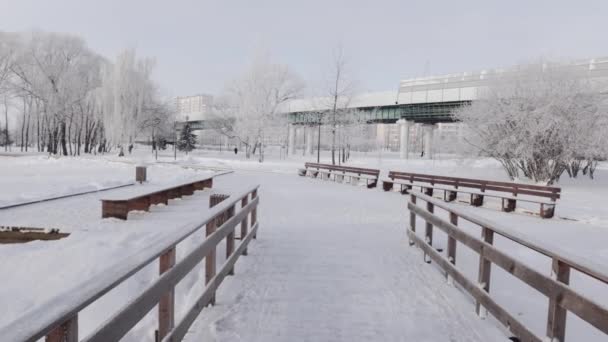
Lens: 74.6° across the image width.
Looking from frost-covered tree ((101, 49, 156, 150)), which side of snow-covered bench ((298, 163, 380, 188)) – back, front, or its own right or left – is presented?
right

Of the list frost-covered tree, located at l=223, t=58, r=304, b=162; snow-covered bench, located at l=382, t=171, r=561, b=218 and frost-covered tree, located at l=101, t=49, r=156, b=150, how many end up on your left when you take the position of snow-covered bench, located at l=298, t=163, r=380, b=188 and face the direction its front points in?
1

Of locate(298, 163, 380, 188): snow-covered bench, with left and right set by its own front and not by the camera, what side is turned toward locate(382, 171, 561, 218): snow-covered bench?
left

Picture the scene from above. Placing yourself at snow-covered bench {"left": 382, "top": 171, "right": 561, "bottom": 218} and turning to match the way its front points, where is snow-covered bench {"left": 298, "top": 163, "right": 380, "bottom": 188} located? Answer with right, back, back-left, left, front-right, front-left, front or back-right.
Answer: right

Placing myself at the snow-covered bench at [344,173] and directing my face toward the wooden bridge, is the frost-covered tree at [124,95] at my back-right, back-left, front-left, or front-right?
back-right

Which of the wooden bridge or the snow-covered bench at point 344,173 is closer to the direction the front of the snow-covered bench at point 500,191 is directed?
the wooden bridge

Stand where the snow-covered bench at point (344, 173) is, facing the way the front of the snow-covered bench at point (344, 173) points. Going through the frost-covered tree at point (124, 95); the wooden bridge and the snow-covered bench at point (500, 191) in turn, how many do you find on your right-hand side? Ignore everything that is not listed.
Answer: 1

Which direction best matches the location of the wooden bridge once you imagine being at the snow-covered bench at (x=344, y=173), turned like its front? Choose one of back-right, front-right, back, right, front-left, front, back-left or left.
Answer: front-left

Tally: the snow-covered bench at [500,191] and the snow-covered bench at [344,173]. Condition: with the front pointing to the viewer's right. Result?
0

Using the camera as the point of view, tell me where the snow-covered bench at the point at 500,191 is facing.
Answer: facing the viewer and to the left of the viewer

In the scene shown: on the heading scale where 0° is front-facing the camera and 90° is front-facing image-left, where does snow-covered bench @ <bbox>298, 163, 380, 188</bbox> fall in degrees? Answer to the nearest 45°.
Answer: approximately 45°

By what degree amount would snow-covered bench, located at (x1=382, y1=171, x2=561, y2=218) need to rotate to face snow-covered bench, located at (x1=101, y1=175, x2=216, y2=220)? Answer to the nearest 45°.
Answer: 0° — it already faces it
